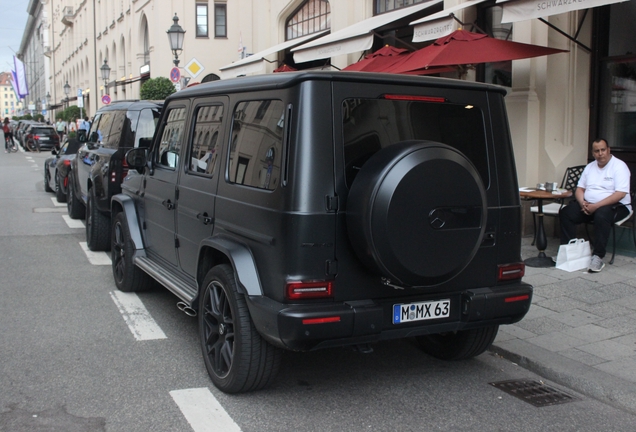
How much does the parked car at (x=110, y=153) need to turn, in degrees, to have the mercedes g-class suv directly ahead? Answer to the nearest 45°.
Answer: approximately 135° to its left

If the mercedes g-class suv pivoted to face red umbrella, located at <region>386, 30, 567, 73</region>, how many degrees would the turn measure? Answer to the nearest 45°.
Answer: approximately 45° to its right

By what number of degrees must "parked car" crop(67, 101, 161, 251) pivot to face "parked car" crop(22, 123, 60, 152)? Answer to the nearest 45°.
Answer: approximately 45° to its right

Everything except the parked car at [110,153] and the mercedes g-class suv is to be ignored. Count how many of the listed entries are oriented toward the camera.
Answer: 0

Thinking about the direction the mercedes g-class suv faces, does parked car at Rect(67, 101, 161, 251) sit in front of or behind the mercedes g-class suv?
in front

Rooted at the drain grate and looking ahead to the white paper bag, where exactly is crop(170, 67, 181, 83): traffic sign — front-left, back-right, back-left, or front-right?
front-left

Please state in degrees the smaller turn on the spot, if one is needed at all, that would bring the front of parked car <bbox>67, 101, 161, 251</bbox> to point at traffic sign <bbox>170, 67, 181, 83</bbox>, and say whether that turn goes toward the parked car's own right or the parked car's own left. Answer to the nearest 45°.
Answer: approximately 45° to the parked car's own right

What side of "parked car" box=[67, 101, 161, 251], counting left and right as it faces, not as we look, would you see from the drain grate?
back

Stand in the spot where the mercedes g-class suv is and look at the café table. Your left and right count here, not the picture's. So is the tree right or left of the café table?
left

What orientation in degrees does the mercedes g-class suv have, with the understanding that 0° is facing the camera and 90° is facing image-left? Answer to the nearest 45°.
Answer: approximately 135°

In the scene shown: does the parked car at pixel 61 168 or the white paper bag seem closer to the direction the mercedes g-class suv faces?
the parked car

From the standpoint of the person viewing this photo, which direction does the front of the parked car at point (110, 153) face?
facing away from the viewer and to the left of the viewer

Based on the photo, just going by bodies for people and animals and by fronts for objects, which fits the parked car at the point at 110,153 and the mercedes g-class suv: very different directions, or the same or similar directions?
same or similar directions

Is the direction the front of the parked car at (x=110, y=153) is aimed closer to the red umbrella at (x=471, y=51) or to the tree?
the tree

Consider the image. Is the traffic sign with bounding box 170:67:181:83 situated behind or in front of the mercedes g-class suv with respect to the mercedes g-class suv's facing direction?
in front

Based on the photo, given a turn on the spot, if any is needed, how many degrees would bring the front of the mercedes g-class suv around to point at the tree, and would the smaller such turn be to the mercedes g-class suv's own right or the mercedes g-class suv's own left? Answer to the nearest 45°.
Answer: approximately 45° to the mercedes g-class suv's own right
